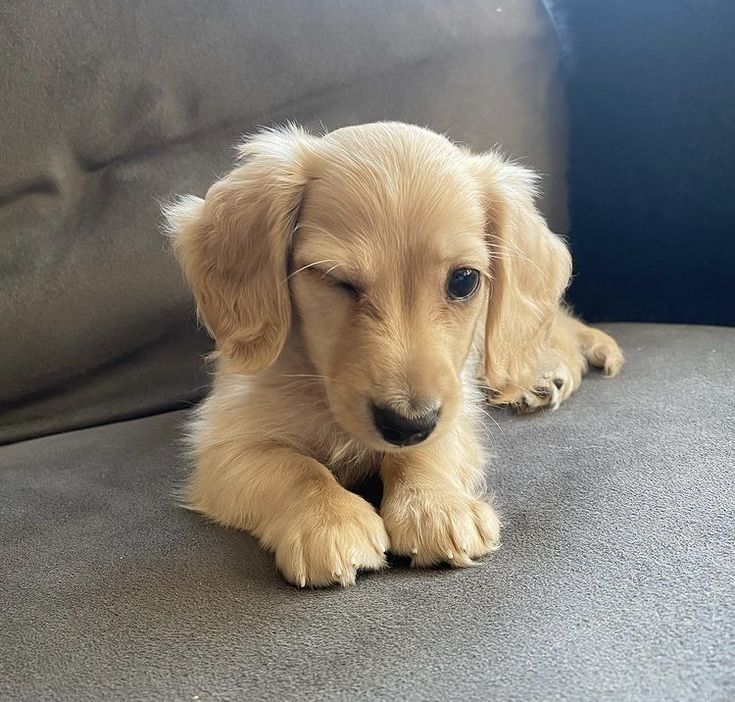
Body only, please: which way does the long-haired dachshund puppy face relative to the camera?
toward the camera
